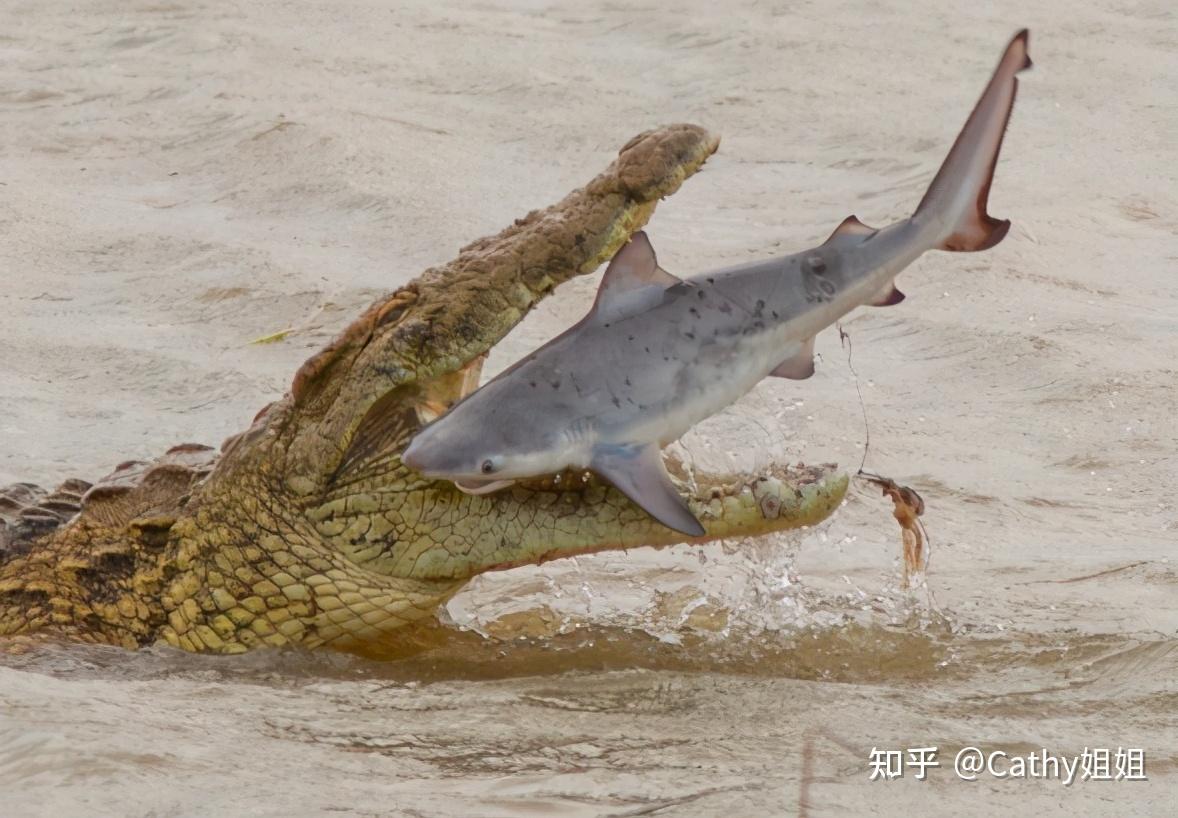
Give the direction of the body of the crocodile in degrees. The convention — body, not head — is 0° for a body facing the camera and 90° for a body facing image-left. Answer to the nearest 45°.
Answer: approximately 270°
